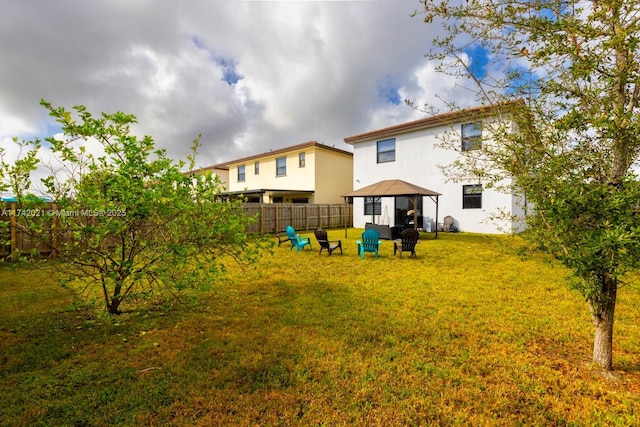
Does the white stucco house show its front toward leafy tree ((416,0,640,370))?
no

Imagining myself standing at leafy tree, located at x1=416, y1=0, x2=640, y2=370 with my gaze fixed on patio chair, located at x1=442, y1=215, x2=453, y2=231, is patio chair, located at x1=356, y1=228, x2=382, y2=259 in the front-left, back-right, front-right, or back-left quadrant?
front-left

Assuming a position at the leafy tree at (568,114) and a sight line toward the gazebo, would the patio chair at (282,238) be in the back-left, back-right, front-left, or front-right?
front-left

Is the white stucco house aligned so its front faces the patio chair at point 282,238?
no

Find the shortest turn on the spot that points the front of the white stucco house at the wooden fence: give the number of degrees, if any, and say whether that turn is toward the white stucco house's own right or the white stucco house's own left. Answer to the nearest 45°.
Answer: approximately 135° to the white stucco house's own left

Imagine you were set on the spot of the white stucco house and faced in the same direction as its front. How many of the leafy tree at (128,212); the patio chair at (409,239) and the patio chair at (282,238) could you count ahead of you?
0

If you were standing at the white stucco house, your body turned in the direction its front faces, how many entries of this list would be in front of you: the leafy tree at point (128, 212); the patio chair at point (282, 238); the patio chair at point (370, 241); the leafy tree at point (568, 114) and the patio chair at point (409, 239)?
0

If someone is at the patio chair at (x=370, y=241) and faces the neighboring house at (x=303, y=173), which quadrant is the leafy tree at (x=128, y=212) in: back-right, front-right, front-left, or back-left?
back-left

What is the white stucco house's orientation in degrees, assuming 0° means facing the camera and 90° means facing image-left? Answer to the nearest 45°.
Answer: approximately 225°

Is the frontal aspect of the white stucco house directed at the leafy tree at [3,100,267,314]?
no

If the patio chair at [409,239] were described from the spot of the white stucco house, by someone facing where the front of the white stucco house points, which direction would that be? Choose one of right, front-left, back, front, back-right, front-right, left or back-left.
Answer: back-right

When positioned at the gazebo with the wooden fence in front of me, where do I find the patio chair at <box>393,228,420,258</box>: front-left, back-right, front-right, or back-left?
back-left

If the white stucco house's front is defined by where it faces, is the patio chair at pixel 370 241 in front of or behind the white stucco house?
behind
